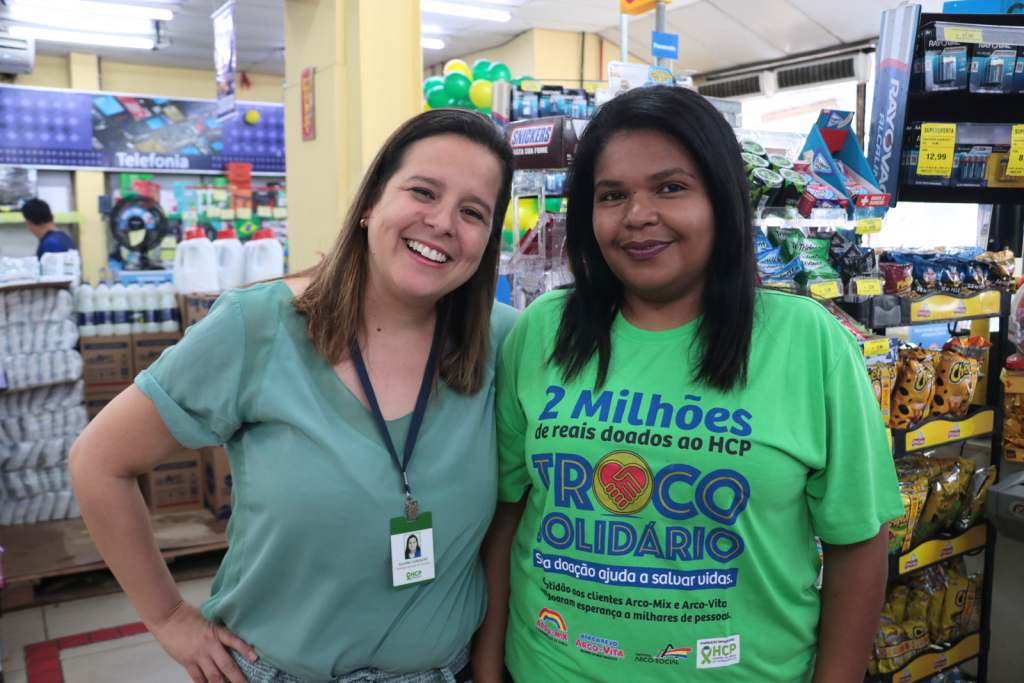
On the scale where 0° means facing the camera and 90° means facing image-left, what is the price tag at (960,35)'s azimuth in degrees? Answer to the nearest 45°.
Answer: approximately 0°

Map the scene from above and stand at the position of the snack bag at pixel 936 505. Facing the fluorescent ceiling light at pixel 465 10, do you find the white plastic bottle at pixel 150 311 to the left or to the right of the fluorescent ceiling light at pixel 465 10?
left

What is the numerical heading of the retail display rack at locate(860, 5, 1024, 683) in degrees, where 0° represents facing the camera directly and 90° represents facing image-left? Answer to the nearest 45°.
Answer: approximately 45°

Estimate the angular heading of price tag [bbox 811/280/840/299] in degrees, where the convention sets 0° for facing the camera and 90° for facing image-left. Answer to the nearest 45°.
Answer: approximately 0°

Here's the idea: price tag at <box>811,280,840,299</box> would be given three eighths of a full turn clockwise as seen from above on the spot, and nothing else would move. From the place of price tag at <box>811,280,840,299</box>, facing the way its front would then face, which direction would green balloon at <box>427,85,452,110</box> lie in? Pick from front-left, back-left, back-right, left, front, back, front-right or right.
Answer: front

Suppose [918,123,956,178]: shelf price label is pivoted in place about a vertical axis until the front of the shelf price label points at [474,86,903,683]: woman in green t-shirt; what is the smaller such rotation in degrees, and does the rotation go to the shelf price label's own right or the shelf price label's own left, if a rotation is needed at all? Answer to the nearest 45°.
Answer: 0° — it already faces them
